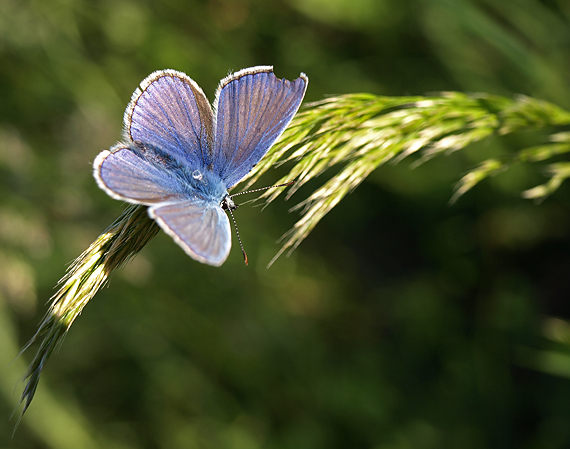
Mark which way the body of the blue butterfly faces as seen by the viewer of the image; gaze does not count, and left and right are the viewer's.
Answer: facing the viewer and to the right of the viewer
